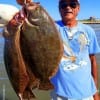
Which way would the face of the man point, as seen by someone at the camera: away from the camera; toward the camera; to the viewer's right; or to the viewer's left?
toward the camera

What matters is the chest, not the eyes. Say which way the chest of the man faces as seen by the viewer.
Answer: toward the camera
